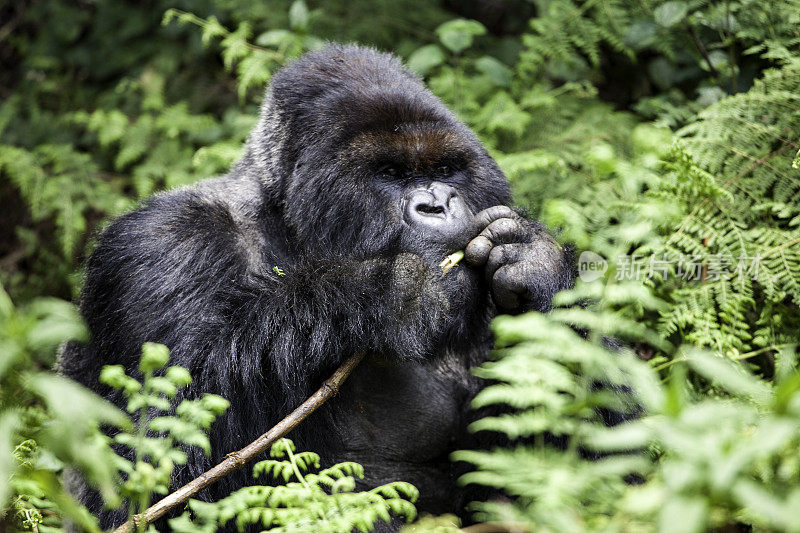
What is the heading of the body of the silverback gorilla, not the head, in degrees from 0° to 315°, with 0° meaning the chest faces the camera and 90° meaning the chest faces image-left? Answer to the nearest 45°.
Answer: approximately 315°

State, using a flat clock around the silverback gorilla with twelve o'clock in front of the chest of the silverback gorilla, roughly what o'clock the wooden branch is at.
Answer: The wooden branch is roughly at 2 o'clock from the silverback gorilla.
